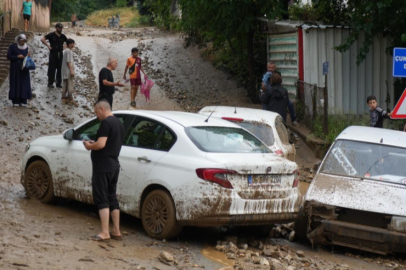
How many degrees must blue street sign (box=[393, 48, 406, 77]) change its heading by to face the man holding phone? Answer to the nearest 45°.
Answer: approximately 45° to its right

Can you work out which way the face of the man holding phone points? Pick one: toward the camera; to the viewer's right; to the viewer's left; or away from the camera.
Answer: to the viewer's left

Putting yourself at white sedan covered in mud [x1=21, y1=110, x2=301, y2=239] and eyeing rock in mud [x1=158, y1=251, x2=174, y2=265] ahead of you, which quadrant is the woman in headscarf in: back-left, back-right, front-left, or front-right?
back-right

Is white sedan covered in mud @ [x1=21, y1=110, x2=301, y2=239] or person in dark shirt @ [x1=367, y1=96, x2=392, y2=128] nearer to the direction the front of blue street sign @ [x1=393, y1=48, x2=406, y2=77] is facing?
the white sedan covered in mud

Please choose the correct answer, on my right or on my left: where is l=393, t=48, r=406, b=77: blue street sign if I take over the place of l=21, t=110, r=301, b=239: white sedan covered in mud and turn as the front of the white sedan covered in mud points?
on my right

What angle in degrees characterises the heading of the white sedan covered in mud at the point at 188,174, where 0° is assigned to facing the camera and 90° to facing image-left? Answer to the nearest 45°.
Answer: approximately 135°

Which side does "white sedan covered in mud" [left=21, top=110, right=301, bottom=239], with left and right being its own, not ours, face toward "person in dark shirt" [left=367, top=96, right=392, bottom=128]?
right

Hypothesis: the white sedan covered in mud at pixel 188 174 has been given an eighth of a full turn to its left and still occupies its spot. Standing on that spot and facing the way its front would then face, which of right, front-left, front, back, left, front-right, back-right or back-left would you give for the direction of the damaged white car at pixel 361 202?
back

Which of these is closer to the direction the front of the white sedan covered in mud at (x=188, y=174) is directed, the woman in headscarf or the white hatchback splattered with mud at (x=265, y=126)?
the woman in headscarf

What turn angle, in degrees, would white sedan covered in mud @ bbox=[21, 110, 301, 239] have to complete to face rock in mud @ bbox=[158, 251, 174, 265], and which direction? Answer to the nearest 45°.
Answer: approximately 135° to its left

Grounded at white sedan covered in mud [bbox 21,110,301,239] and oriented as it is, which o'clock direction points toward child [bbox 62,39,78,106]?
The child is roughly at 1 o'clock from the white sedan covered in mud.

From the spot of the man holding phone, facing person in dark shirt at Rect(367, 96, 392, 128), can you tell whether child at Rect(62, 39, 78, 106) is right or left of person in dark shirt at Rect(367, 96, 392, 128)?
left

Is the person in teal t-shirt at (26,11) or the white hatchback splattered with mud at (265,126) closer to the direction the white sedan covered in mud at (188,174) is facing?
the person in teal t-shirt
